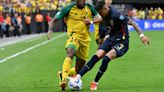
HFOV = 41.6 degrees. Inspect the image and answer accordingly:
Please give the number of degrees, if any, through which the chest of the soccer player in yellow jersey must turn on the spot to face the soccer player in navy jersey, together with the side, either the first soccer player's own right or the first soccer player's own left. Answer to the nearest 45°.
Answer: approximately 45° to the first soccer player's own left

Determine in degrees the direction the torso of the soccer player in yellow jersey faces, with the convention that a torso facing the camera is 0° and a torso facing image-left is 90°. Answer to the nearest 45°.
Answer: approximately 0°
